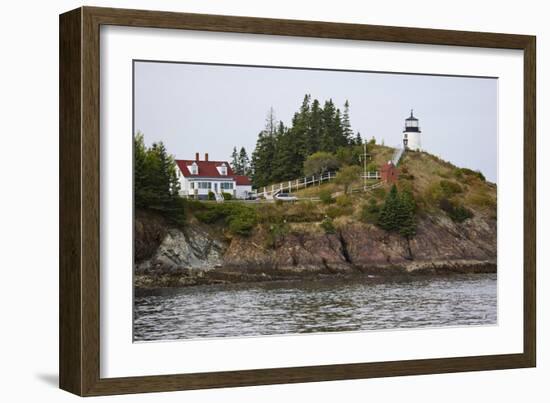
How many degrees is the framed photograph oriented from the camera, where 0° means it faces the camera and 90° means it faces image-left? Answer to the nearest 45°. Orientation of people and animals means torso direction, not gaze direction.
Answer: approximately 315°
